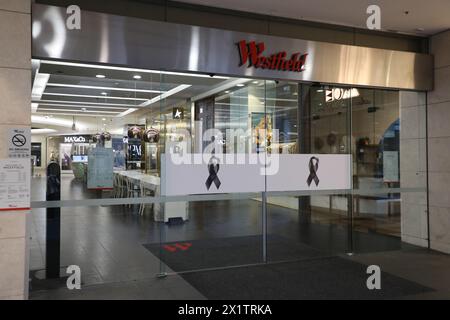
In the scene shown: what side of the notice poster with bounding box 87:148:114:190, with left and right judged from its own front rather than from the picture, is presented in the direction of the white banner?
left

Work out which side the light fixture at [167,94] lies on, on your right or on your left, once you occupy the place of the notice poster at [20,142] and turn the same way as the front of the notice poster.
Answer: on your left

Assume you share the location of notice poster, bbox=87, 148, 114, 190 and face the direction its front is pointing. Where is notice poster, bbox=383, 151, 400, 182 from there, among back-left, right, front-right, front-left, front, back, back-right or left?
left

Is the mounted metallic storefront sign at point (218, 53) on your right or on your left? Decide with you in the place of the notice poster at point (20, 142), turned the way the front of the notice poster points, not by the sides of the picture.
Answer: on your left

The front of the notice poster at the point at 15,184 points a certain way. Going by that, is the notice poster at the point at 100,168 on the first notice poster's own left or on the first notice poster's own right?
on the first notice poster's own left

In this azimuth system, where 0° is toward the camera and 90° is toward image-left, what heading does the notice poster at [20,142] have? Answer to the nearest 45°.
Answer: approximately 0°

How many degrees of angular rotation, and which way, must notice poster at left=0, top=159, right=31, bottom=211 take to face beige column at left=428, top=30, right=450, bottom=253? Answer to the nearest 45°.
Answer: approximately 90° to its left
